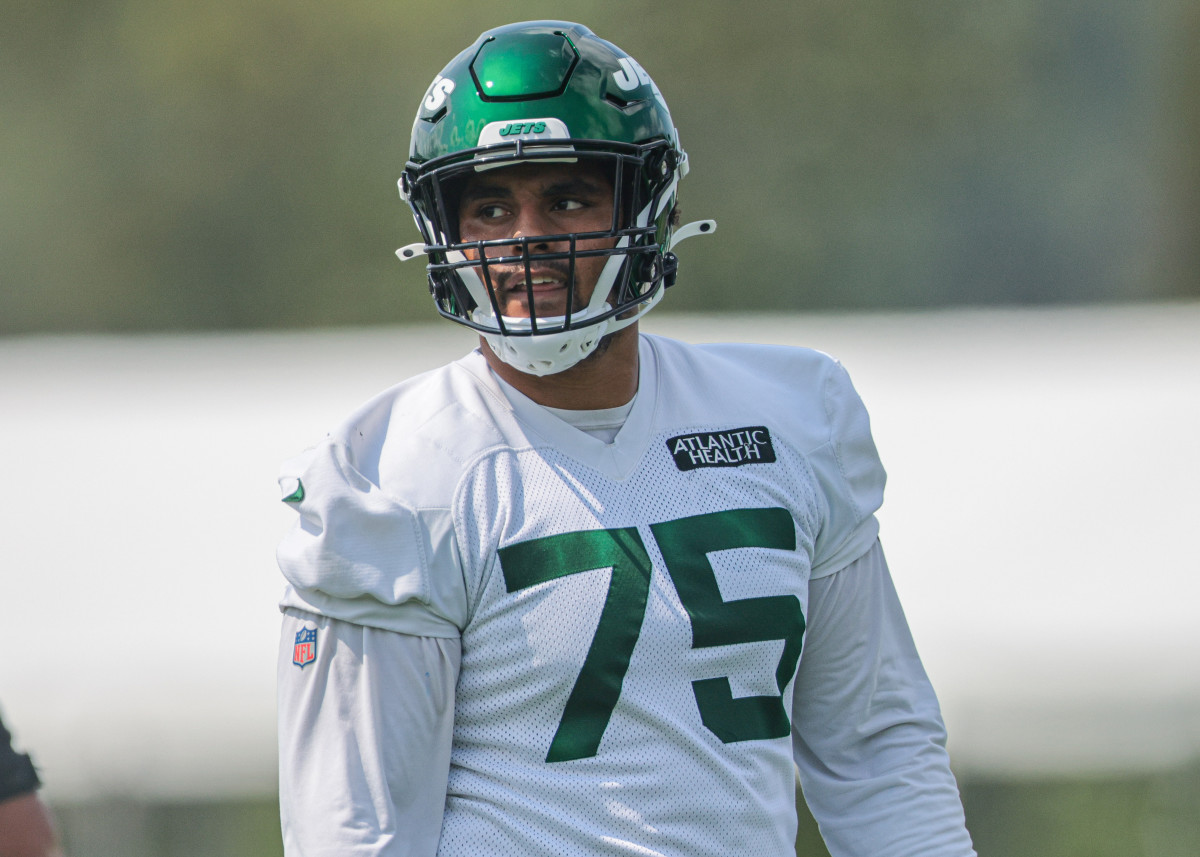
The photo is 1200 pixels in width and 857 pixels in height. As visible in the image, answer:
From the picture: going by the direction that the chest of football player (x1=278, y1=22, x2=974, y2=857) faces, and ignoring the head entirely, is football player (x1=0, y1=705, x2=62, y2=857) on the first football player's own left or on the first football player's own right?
on the first football player's own right

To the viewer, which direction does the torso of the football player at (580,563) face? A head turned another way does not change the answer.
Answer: toward the camera

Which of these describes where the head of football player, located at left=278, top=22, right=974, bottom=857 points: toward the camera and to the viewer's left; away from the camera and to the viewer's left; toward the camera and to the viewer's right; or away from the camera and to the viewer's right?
toward the camera and to the viewer's left
